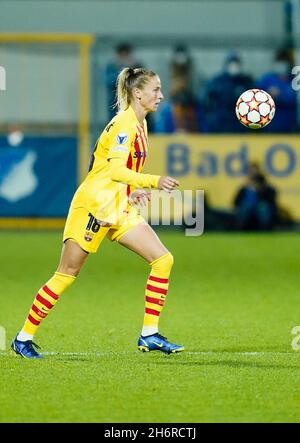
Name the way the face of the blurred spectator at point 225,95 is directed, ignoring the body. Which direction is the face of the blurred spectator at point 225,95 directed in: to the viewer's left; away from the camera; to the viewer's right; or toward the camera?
toward the camera

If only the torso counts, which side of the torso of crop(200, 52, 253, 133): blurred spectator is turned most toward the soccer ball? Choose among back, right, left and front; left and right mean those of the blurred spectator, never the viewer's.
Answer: front

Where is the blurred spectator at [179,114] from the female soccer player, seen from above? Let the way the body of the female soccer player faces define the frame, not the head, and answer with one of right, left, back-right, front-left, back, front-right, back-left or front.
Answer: left

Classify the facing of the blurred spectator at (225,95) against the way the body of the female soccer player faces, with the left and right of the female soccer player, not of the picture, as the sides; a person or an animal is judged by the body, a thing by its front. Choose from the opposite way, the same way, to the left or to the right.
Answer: to the right

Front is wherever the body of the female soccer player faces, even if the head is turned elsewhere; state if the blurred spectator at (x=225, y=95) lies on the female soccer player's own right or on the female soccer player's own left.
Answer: on the female soccer player's own left

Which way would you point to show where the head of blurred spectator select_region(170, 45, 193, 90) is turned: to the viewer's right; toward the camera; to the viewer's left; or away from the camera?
toward the camera

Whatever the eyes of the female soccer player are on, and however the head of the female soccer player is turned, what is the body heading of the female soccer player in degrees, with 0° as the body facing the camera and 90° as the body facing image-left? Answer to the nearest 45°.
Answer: approximately 270°

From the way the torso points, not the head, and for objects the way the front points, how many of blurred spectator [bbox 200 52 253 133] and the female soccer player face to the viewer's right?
1

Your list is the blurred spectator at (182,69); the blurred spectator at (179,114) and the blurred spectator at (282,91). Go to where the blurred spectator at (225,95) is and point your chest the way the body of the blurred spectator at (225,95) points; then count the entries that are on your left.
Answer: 1

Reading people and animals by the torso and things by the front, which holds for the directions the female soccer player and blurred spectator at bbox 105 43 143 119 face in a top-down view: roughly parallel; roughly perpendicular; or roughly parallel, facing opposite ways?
roughly perpendicular

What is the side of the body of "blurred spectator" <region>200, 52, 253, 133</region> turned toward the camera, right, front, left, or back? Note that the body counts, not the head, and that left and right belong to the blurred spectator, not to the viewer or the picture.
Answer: front

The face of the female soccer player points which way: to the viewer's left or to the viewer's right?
to the viewer's right

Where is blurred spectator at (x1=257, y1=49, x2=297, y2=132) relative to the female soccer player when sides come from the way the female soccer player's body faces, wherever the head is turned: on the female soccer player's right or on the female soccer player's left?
on the female soccer player's left

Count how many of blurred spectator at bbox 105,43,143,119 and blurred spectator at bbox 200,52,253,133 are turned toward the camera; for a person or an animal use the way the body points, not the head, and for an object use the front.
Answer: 2

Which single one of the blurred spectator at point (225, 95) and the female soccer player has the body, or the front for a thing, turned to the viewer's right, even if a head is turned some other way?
the female soccer player

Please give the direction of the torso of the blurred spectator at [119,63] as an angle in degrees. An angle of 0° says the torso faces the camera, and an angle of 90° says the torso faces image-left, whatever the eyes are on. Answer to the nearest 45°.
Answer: approximately 0°

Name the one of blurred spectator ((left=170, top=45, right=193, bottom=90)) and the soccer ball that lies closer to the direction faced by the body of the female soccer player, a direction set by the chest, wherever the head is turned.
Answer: the soccer ball

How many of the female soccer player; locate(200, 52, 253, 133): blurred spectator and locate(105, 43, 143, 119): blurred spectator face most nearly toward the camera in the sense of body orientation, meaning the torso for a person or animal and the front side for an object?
2

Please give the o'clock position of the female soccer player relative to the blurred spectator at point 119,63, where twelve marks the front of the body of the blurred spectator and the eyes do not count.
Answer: The female soccer player is roughly at 12 o'clock from the blurred spectator.

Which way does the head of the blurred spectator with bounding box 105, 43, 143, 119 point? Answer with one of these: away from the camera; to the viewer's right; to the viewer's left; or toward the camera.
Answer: toward the camera

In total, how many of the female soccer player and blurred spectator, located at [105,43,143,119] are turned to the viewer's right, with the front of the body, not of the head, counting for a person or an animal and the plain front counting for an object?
1
